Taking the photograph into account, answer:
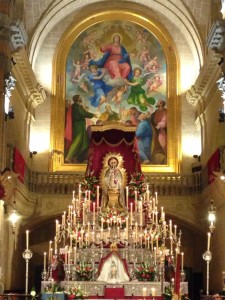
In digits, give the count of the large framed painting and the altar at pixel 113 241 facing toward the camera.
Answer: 2

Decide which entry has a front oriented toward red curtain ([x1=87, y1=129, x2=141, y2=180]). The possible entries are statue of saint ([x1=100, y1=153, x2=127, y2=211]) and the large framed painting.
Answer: the large framed painting

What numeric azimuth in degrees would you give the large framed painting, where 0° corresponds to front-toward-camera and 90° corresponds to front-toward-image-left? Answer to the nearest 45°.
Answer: approximately 0°

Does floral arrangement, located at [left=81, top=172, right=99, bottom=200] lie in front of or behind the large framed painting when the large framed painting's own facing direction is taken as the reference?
in front

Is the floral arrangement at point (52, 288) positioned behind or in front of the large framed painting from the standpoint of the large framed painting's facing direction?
in front

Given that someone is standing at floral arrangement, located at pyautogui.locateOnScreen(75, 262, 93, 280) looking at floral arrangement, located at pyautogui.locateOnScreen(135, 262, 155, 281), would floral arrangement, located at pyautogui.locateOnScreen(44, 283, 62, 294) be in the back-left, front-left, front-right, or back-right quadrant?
back-right

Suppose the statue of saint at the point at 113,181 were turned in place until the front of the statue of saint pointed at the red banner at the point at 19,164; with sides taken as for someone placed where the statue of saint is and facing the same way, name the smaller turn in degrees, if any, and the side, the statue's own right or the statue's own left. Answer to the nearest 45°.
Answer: approximately 90° to the statue's own right

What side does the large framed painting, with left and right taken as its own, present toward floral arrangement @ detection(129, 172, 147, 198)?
front
